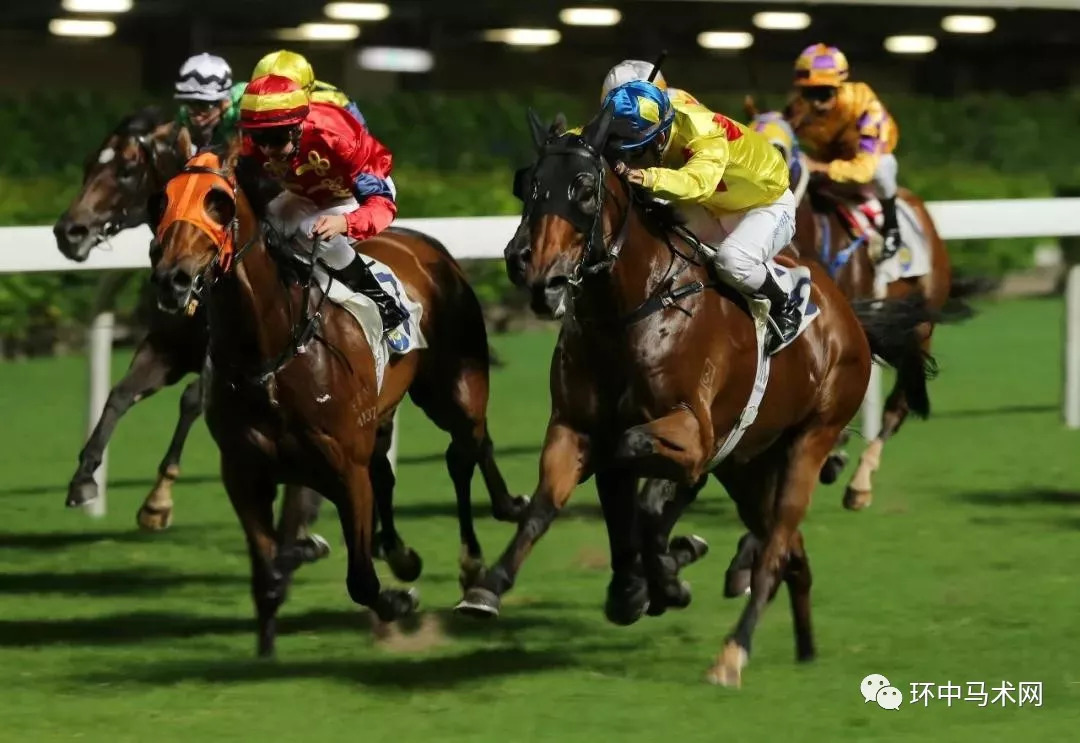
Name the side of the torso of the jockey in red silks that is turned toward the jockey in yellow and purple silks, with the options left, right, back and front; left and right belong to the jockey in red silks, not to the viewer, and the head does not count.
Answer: back

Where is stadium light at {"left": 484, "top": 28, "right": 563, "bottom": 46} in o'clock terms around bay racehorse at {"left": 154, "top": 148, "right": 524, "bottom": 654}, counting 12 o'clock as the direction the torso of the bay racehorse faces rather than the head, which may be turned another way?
The stadium light is roughly at 5 o'clock from the bay racehorse.

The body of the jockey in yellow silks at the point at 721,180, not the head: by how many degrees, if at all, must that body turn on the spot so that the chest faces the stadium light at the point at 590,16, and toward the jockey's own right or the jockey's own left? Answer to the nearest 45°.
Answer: approximately 135° to the jockey's own right

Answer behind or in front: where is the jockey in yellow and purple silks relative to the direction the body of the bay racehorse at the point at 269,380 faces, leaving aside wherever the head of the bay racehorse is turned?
behind

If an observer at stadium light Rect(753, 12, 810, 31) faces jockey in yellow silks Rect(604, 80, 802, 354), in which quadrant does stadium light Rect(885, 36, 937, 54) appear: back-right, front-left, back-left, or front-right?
back-left

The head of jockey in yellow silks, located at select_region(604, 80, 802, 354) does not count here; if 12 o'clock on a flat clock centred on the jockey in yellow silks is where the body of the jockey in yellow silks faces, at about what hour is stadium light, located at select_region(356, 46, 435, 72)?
The stadium light is roughly at 4 o'clock from the jockey in yellow silks.

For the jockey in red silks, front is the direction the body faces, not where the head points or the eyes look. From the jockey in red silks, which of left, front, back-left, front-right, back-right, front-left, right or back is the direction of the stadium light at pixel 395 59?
back-right
